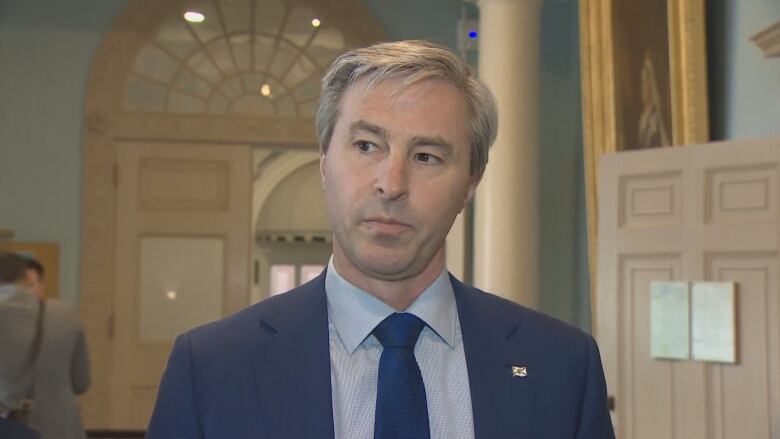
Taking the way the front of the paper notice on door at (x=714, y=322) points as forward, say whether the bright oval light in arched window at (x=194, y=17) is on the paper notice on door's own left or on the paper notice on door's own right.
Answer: on the paper notice on door's own right

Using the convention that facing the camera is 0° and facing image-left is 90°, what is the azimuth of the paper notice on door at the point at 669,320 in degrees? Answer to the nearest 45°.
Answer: approximately 0°

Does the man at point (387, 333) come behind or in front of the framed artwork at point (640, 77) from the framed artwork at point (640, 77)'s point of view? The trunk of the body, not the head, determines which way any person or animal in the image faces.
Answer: in front

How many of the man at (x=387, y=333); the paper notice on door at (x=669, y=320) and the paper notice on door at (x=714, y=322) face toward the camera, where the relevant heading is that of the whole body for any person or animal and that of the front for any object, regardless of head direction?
3

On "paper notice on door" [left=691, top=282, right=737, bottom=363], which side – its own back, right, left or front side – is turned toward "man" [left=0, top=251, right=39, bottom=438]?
right

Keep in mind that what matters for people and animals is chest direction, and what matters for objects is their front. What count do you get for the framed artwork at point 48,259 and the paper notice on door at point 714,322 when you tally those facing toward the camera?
2
